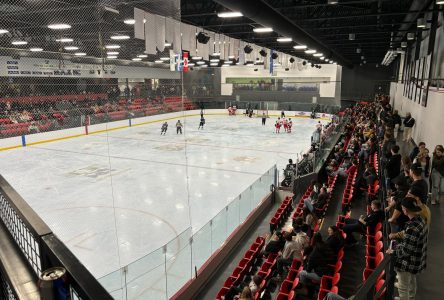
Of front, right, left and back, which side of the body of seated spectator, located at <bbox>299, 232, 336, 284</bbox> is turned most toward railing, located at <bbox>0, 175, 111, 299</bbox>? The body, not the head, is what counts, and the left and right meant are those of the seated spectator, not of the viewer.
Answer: left

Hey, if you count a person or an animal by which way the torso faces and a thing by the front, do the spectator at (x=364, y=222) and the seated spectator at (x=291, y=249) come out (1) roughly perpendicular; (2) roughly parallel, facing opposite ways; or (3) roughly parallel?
roughly parallel

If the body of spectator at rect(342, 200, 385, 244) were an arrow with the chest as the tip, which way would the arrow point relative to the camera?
to the viewer's left

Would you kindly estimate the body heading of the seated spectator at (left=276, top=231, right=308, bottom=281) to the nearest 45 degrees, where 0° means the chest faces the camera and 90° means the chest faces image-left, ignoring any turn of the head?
approximately 90°

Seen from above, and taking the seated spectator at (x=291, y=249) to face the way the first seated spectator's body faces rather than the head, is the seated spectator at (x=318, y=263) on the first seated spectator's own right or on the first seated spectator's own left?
on the first seated spectator's own left

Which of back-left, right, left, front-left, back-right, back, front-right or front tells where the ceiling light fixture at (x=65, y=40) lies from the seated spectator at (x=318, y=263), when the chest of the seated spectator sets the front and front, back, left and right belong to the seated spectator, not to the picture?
front

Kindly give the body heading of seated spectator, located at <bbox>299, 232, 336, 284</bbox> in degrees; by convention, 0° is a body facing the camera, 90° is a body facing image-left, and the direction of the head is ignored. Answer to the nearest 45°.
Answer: approximately 90°

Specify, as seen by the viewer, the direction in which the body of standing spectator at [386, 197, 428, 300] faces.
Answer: to the viewer's left

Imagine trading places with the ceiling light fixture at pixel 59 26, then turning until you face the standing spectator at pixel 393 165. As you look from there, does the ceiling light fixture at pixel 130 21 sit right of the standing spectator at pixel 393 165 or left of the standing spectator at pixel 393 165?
left

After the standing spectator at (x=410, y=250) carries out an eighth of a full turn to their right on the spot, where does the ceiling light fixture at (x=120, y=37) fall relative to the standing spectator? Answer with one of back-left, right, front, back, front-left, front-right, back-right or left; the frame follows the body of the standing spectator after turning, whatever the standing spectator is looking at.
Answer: front-left

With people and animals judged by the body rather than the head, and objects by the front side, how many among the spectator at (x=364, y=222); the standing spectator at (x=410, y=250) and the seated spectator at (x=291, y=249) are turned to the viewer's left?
3

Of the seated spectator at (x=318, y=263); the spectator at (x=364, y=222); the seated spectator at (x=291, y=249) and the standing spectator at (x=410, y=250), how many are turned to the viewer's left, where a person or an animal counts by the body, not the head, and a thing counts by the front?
4

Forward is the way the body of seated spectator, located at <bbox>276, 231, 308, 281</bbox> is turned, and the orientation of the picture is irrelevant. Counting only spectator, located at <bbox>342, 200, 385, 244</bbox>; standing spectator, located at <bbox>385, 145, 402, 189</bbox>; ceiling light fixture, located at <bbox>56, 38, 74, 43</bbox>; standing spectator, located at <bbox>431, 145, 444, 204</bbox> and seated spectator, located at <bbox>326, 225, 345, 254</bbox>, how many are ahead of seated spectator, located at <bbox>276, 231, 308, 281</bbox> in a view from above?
1

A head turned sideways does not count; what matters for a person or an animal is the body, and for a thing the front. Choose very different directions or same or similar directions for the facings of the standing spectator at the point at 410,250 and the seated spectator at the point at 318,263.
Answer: same or similar directions

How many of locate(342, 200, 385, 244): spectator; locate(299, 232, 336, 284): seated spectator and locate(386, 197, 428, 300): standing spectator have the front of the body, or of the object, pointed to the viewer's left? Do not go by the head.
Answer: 3
